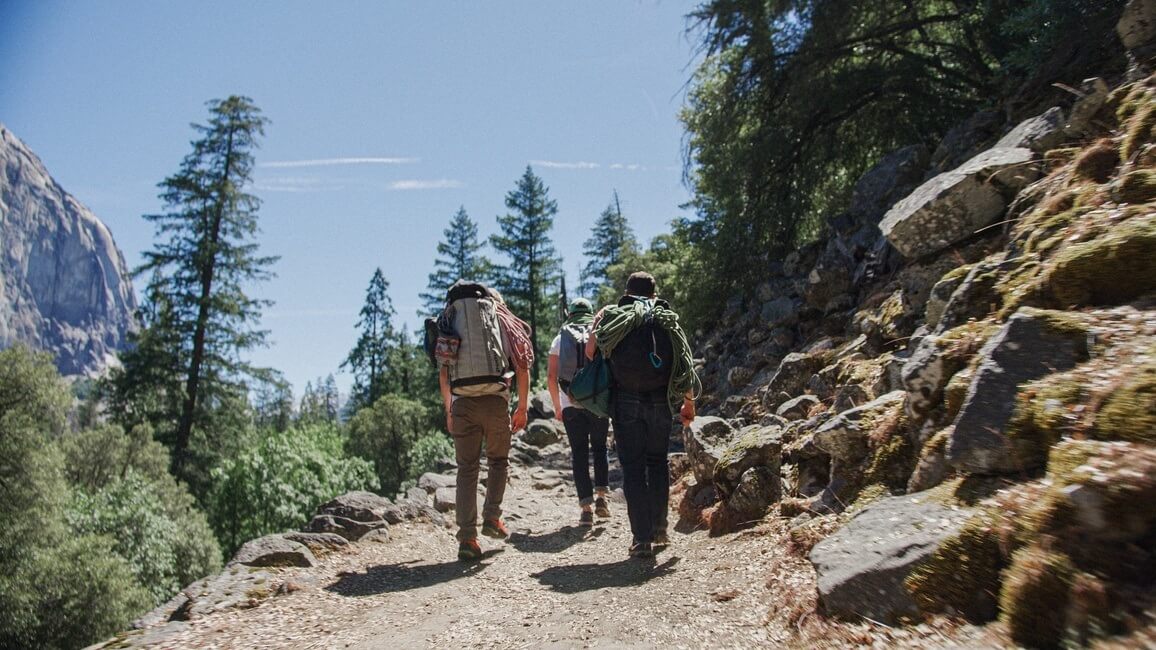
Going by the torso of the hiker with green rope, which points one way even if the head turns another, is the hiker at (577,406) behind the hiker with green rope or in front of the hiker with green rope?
in front

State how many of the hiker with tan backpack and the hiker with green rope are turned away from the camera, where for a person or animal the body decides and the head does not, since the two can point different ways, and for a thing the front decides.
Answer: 2

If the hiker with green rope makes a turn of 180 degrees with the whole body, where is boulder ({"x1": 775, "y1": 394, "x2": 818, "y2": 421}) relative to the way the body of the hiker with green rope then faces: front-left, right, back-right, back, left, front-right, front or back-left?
back-left

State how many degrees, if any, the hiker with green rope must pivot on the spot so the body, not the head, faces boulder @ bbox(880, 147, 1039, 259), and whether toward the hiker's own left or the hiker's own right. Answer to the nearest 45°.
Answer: approximately 90° to the hiker's own right

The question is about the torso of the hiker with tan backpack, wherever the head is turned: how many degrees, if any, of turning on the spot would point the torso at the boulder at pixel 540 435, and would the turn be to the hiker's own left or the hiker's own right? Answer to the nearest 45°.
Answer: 0° — they already face it

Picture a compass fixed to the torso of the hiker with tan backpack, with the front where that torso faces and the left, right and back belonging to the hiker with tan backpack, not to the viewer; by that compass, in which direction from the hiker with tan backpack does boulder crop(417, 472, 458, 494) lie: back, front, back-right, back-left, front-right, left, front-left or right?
front

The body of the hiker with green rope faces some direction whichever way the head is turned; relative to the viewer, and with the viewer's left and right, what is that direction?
facing away from the viewer

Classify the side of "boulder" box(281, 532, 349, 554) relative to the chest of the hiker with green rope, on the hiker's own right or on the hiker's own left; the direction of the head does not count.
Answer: on the hiker's own left

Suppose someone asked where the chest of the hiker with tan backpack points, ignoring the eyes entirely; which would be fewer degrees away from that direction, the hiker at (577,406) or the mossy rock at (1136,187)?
the hiker

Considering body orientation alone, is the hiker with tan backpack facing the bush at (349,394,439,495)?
yes

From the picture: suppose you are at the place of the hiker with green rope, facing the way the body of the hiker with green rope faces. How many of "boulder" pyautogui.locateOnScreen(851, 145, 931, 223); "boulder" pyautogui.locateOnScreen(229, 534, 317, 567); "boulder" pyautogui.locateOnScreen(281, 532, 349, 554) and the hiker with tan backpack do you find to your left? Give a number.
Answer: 3

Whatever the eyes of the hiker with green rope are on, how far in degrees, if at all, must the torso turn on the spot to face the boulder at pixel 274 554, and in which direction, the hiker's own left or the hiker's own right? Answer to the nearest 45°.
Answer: approximately 90° to the hiker's own left

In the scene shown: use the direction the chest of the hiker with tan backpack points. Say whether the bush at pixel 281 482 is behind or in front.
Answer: in front

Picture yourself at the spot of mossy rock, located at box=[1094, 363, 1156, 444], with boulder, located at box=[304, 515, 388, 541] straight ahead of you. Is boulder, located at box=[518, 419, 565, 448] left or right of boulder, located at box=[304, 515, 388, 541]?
right

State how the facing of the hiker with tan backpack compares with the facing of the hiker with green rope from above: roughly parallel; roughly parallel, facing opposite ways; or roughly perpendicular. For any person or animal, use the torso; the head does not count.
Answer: roughly parallel

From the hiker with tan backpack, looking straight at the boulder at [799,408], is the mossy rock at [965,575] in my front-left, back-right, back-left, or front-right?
front-right

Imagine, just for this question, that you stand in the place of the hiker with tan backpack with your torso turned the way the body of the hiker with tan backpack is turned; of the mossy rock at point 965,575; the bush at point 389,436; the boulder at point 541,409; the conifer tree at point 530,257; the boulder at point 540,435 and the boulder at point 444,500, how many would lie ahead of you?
5

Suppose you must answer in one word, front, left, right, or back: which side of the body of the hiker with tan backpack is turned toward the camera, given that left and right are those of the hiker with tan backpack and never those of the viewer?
back
